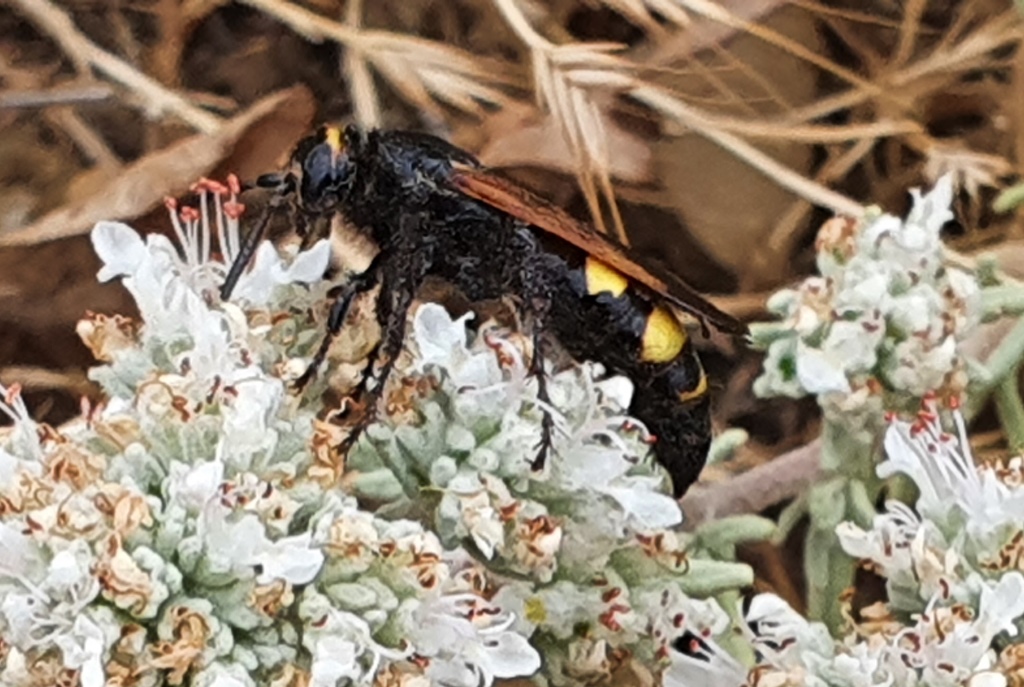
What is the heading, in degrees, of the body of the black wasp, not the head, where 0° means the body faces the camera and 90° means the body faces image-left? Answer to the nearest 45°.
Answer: approximately 90°

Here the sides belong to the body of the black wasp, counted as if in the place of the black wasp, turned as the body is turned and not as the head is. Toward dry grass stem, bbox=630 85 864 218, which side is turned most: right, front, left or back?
right

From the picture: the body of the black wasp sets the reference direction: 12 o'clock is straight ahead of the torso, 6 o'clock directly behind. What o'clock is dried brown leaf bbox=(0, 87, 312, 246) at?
The dried brown leaf is roughly at 2 o'clock from the black wasp.

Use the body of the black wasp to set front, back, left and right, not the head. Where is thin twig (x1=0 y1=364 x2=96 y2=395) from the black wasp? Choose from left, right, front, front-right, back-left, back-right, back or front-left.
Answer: front-right

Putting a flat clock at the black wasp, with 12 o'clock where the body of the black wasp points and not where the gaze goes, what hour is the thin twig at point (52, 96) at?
The thin twig is roughly at 2 o'clock from the black wasp.

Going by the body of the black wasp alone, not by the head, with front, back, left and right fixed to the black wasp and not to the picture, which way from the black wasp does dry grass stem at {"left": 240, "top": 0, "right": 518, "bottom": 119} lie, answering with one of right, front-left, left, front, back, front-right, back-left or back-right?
right
